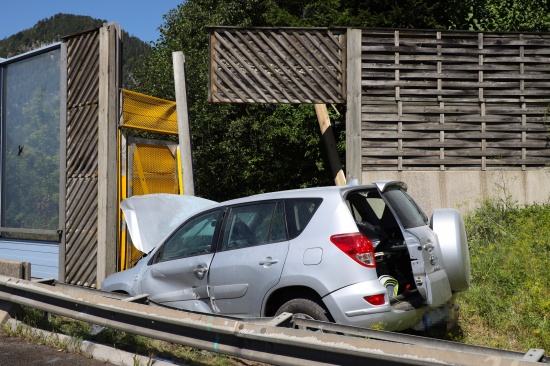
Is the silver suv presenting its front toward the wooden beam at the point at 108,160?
yes

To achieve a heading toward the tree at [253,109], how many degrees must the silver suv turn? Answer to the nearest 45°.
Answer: approximately 45° to its right

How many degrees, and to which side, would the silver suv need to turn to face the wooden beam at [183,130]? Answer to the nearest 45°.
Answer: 0° — it already faces it

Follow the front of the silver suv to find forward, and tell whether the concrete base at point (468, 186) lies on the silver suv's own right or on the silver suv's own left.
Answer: on the silver suv's own right

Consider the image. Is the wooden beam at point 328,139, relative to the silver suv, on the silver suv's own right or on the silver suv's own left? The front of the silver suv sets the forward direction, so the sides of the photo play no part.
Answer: on the silver suv's own right

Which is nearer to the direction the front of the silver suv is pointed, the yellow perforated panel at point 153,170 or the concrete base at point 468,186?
the yellow perforated panel

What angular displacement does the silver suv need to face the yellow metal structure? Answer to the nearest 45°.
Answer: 0° — it already faces it

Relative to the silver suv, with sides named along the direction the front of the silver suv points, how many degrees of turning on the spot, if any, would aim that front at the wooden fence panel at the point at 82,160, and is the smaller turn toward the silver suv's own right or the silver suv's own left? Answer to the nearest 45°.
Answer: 0° — it already faces it

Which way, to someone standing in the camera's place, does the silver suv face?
facing away from the viewer and to the left of the viewer
